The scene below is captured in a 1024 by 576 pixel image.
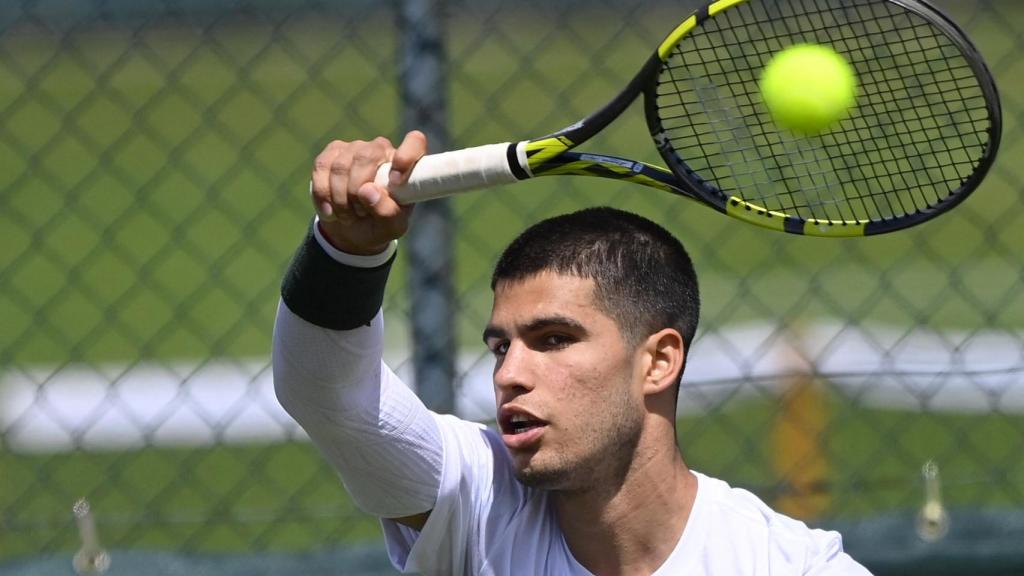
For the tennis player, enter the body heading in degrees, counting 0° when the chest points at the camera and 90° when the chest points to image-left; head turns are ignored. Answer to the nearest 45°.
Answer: approximately 45°

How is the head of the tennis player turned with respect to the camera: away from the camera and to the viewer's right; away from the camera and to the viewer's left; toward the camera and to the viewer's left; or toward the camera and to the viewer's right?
toward the camera and to the viewer's left
